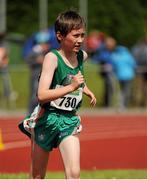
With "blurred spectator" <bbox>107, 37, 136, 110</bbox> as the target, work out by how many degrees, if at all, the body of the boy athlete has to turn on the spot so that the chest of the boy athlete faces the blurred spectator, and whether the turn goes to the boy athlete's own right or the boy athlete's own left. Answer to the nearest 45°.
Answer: approximately 135° to the boy athlete's own left

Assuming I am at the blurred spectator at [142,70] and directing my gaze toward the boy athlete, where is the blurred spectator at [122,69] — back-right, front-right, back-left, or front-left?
front-right

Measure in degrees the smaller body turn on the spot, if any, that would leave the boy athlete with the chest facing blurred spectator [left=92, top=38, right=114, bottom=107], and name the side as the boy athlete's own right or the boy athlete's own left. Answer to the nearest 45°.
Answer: approximately 135° to the boy athlete's own left

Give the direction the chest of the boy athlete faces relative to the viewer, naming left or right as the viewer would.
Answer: facing the viewer and to the right of the viewer
